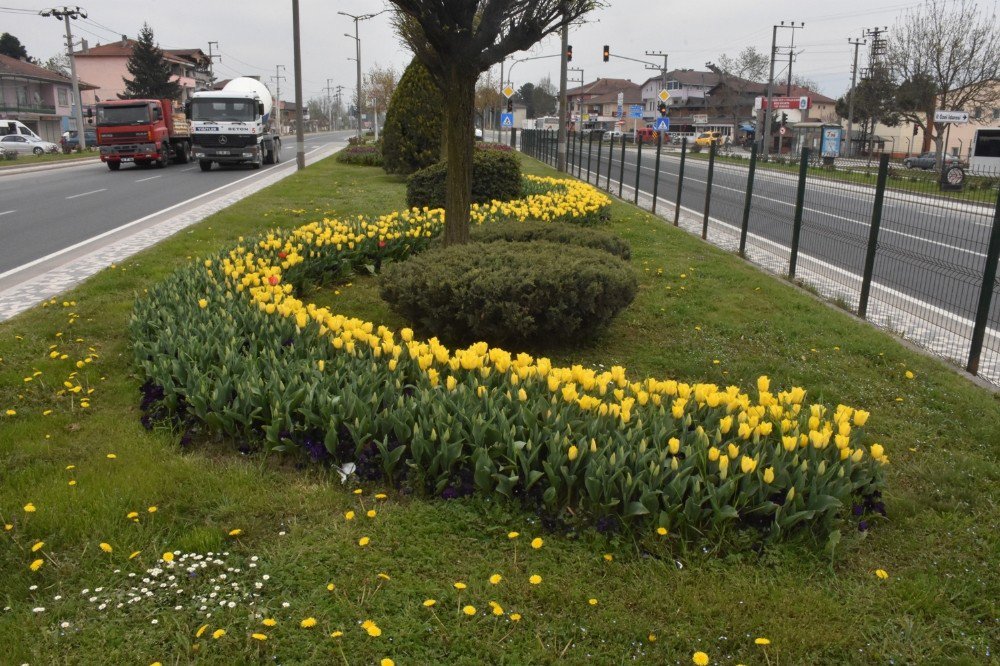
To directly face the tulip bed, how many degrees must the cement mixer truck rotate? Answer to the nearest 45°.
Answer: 0° — it already faces it

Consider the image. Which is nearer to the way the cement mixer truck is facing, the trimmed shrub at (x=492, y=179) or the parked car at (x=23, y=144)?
the trimmed shrub

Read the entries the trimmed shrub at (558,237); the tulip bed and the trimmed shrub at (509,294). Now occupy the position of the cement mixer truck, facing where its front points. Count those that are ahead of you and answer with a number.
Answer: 3

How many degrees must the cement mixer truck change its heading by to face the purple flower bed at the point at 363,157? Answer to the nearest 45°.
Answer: approximately 90° to its left

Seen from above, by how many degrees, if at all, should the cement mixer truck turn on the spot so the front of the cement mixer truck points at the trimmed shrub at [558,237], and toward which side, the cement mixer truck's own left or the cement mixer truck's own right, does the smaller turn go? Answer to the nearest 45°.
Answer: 0° — it already faces it

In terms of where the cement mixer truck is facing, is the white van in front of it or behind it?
behind

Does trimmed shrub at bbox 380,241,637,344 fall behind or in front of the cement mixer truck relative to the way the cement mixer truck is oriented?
in front

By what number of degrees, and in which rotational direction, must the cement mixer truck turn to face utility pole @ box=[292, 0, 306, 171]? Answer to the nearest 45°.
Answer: approximately 45° to its left

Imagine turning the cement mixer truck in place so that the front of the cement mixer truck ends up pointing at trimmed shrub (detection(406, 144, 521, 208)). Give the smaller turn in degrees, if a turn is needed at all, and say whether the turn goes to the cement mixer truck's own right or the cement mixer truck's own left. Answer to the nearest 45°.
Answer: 0° — it already faces it

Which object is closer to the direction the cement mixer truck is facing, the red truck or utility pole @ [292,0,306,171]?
the utility pole

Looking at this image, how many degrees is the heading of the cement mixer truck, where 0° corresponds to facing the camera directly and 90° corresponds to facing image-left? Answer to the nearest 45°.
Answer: approximately 0°
